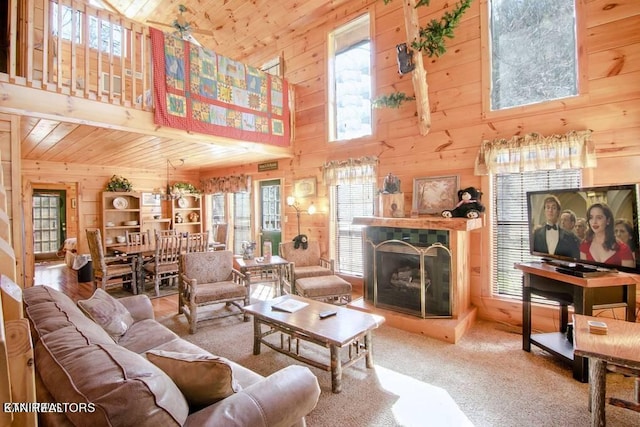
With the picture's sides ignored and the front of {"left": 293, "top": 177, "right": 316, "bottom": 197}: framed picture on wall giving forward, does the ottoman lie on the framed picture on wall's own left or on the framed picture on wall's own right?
on the framed picture on wall's own left

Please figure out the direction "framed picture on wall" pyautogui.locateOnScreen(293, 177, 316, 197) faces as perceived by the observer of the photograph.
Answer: facing the viewer and to the left of the viewer

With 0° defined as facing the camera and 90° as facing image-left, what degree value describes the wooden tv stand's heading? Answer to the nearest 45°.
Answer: approximately 45°

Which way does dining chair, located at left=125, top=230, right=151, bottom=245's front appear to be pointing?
toward the camera

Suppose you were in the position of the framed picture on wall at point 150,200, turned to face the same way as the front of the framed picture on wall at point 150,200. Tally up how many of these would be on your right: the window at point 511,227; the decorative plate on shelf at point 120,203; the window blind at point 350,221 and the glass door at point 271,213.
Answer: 1

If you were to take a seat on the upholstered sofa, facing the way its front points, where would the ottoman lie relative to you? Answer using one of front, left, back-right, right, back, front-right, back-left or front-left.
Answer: front

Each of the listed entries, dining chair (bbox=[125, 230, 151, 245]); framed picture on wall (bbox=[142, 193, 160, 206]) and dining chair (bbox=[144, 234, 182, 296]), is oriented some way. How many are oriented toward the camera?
2

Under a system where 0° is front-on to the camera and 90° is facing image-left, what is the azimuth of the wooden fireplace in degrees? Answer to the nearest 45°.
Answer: approximately 45°

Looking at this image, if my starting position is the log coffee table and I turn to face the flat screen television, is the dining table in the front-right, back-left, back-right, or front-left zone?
back-left

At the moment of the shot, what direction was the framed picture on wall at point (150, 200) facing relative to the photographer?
facing the viewer

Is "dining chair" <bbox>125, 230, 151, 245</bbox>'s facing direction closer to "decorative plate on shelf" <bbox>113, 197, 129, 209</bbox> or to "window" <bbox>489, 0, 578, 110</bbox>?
the window

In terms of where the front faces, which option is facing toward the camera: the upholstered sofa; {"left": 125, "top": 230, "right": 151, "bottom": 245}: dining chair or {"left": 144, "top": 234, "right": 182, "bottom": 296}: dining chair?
{"left": 125, "top": 230, "right": 151, "bottom": 245}: dining chair

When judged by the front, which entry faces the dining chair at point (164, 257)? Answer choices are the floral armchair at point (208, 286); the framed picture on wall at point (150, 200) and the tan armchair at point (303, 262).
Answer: the framed picture on wall

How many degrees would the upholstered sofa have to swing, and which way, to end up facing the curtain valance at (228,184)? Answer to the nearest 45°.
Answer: approximately 45° to its left

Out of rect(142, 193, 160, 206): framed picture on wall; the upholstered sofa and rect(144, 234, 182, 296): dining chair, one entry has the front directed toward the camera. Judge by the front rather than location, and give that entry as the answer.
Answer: the framed picture on wall

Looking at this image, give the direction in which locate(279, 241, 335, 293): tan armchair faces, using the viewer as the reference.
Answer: facing the viewer and to the right of the viewer

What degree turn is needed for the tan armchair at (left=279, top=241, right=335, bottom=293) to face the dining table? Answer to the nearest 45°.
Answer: approximately 135° to its right
